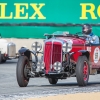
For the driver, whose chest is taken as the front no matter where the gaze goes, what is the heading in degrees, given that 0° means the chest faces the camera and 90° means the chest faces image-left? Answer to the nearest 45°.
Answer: approximately 45°

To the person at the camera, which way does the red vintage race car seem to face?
facing the viewer and to the left of the viewer
